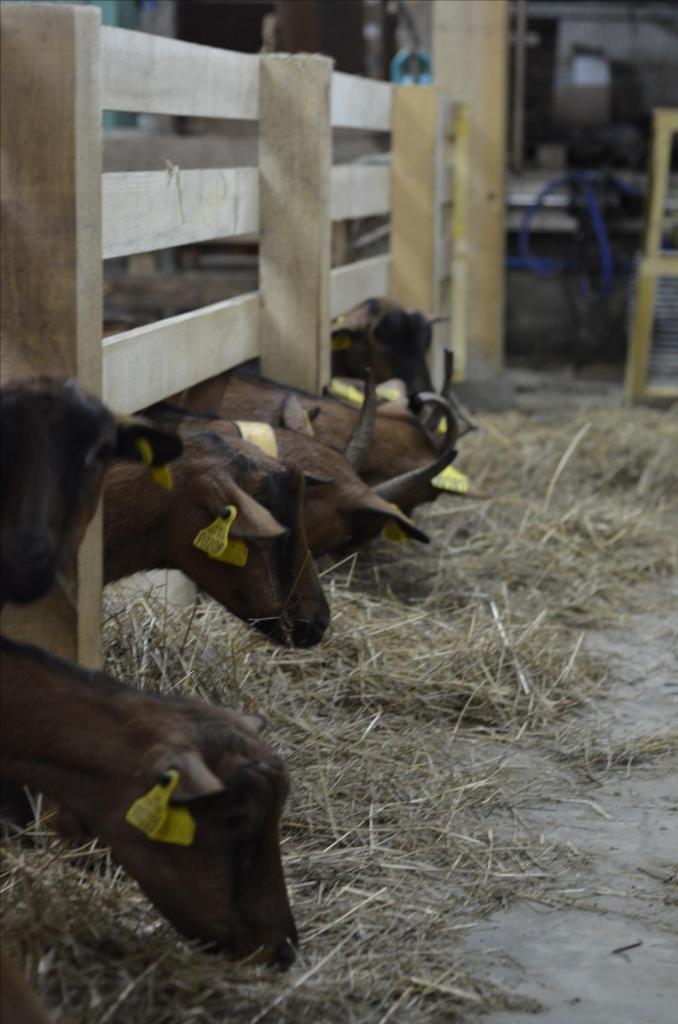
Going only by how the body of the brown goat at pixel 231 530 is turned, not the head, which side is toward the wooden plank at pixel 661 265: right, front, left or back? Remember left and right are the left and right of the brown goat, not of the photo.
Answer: left

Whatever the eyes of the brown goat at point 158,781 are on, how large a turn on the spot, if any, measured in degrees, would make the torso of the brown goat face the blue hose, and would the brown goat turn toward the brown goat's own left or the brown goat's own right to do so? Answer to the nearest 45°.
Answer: approximately 90° to the brown goat's own left

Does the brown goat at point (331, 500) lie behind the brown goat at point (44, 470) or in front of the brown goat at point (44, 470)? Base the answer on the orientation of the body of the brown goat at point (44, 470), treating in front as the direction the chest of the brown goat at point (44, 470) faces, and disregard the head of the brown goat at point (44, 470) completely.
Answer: behind

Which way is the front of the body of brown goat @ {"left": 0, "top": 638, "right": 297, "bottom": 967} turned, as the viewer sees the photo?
to the viewer's right

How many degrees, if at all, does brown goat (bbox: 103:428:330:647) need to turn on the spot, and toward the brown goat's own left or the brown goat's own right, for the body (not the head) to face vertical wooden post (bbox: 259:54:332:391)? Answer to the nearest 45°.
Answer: approximately 90° to the brown goat's own left

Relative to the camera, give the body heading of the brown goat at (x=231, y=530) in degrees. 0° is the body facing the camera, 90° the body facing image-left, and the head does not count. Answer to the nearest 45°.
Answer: approximately 270°

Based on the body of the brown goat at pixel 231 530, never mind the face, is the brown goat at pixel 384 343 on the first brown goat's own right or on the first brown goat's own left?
on the first brown goat's own left

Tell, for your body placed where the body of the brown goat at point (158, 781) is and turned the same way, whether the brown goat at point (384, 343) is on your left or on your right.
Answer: on your left

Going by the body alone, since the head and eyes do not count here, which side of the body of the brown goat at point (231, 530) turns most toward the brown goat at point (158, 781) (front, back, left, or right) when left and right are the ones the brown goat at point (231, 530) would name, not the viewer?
right
